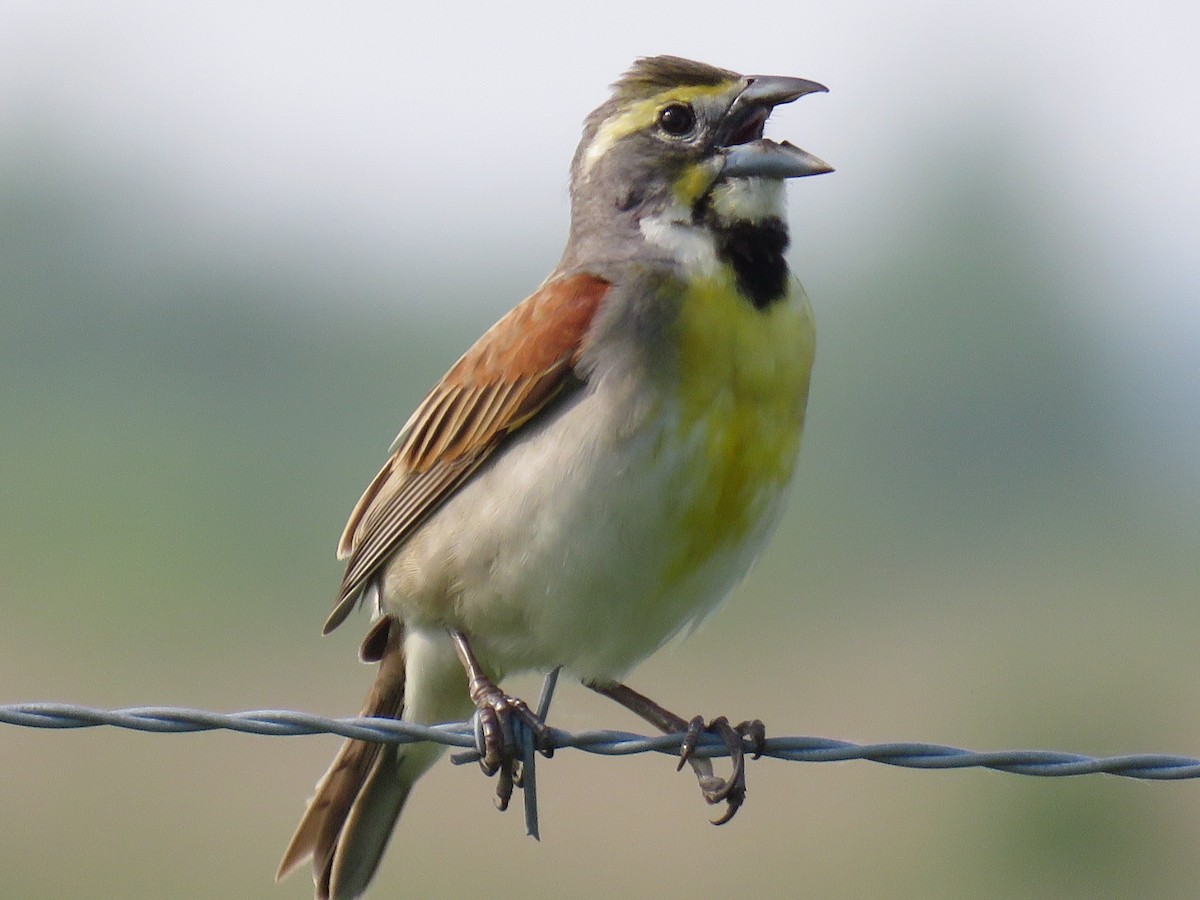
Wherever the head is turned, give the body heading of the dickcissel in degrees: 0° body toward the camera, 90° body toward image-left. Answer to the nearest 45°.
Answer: approximately 315°
